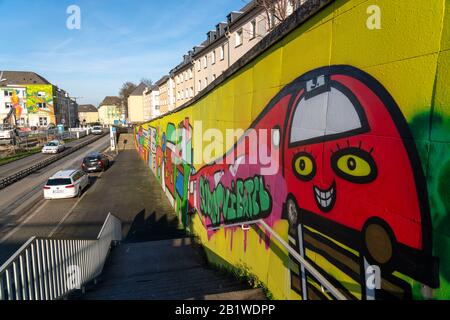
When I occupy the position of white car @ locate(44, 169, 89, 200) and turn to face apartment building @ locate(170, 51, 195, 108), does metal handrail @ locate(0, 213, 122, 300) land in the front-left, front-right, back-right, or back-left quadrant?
back-right

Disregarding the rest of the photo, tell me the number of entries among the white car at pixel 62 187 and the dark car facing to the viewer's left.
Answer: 0

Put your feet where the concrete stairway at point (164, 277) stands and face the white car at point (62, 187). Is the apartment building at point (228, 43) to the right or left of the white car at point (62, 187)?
right

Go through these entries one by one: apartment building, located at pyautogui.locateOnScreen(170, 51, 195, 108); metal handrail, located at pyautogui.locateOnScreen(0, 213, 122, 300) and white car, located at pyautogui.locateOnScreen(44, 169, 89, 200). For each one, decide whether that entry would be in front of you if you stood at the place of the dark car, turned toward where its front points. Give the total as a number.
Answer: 1

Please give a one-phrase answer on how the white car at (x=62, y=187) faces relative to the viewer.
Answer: facing away from the viewer and to the right of the viewer

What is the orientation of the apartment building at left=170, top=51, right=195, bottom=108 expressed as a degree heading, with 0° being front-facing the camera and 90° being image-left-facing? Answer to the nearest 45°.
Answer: approximately 45°

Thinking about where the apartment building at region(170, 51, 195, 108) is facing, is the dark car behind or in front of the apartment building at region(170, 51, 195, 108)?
in front

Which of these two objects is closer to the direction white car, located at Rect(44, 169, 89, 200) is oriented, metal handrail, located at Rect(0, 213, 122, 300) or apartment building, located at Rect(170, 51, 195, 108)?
the apartment building

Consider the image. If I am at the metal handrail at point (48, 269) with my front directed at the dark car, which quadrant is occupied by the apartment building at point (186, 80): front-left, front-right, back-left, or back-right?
front-right

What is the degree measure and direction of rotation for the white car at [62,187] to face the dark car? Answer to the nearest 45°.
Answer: approximately 45° to its left

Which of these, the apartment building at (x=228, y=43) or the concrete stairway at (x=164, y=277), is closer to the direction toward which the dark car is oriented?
the apartment building

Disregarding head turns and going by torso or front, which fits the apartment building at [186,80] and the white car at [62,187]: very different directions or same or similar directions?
very different directions

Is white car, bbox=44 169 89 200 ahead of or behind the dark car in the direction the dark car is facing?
behind

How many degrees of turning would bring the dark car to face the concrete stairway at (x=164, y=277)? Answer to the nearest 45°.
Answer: approximately 135° to its right

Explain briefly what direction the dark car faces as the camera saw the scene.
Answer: facing away from the viewer and to the right of the viewer

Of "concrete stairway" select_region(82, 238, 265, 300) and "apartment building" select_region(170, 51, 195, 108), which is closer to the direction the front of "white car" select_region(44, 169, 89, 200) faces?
the apartment building
